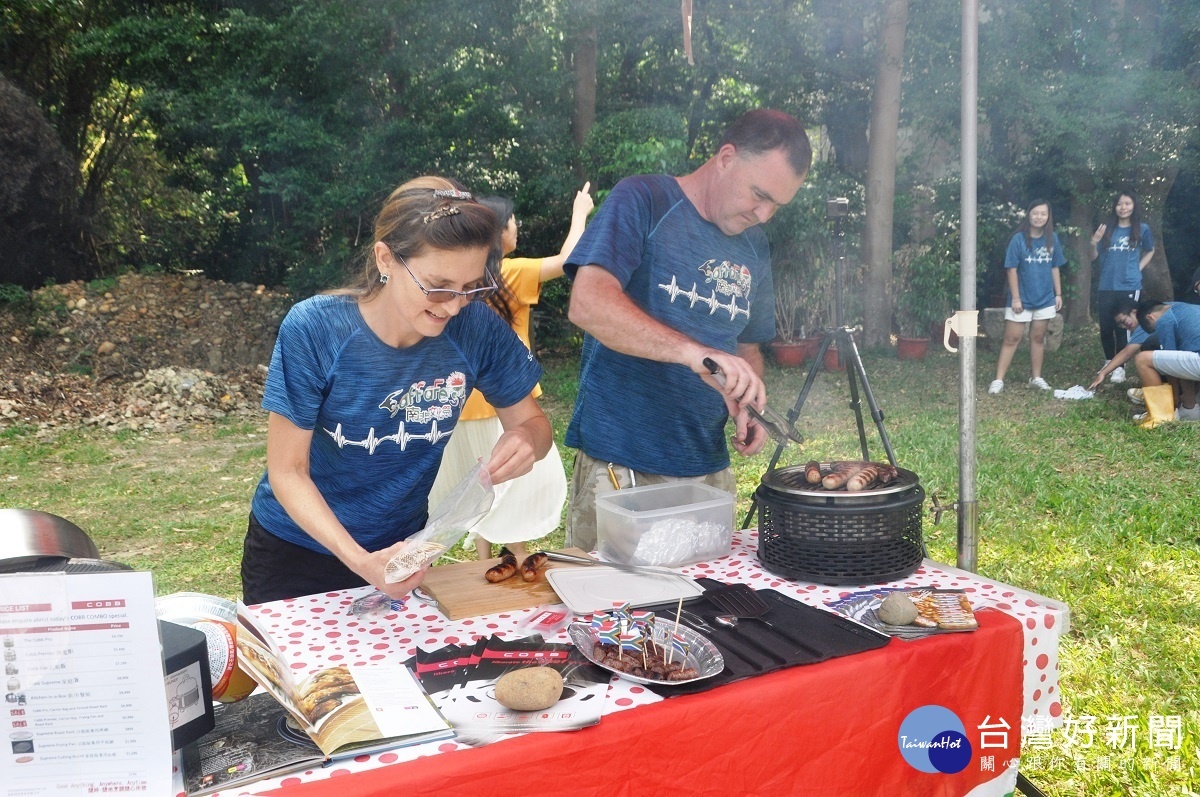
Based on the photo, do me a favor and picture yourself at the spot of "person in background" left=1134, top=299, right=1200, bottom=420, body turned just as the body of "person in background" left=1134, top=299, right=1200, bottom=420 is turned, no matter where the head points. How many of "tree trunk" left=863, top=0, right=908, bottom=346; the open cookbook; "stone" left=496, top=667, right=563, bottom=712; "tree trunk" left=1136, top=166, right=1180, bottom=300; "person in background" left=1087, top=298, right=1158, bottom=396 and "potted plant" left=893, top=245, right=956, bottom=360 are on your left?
2

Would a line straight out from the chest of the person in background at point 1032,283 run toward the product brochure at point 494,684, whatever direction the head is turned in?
yes

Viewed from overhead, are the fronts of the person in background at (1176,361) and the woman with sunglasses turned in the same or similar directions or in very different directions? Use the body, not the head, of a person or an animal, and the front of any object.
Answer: very different directions

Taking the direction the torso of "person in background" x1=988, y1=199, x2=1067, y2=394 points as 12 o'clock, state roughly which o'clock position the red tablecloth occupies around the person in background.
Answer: The red tablecloth is roughly at 12 o'clock from the person in background.

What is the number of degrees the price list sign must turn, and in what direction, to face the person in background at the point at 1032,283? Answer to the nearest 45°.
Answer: approximately 135° to its left

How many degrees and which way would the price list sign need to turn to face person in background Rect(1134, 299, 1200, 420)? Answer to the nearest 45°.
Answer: approximately 90° to its left

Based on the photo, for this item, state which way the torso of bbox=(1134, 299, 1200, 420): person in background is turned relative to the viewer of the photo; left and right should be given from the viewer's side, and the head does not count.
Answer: facing to the left of the viewer

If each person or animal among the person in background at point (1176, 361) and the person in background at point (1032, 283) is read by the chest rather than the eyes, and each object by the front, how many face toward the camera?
1

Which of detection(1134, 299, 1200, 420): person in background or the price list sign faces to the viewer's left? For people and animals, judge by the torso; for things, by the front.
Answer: the person in background

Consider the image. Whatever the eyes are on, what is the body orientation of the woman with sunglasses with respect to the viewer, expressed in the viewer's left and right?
facing the viewer and to the right of the viewer

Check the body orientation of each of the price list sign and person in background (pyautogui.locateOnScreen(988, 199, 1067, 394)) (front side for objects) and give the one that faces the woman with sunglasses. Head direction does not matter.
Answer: the person in background
